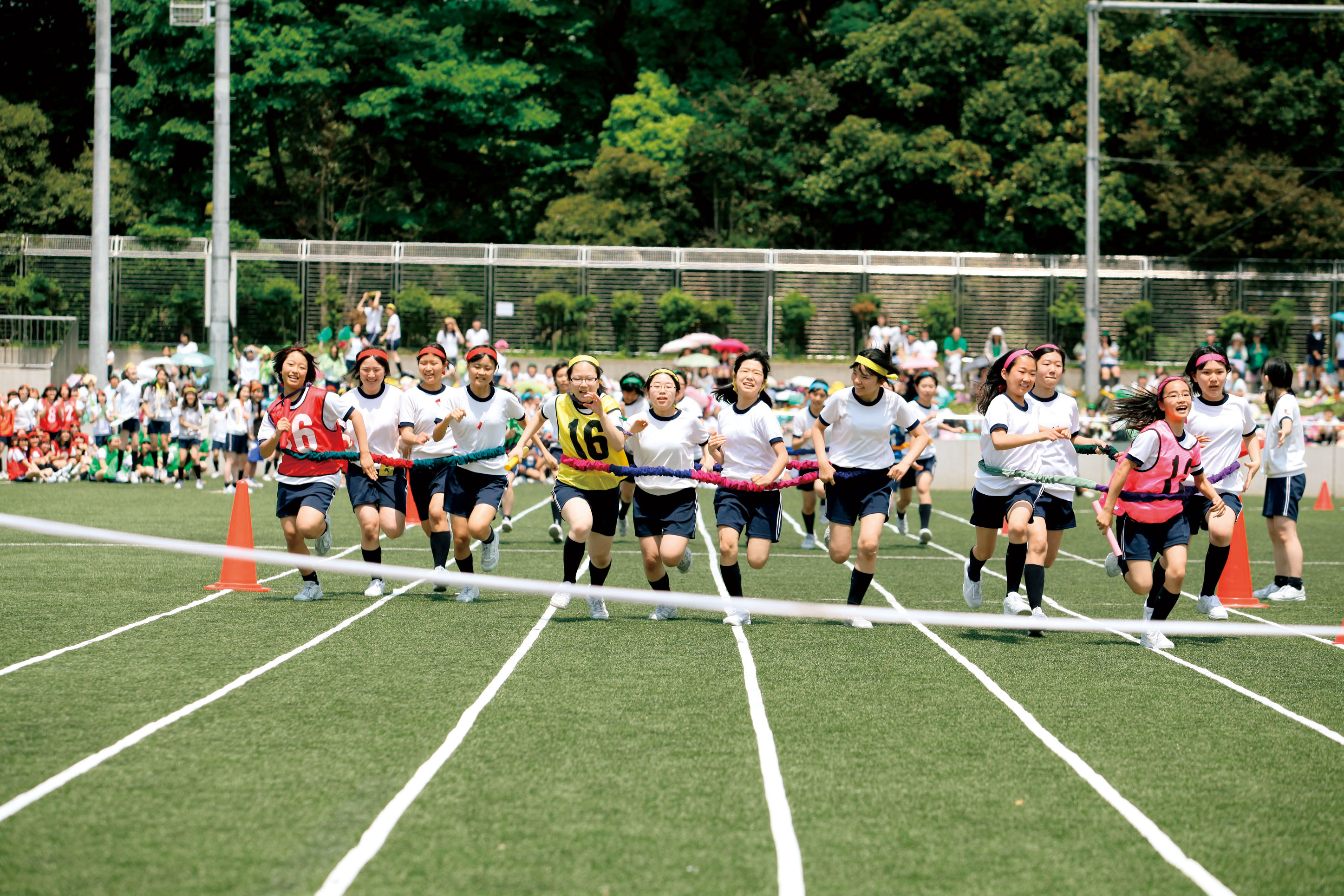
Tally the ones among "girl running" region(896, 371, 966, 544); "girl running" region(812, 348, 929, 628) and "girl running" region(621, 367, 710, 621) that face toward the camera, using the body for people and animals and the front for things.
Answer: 3

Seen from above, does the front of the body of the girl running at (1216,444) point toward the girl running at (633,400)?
no

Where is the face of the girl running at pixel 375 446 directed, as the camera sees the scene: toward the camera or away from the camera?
toward the camera

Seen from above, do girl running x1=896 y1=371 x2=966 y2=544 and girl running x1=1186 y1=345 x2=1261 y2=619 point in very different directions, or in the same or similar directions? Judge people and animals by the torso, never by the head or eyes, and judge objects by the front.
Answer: same or similar directions

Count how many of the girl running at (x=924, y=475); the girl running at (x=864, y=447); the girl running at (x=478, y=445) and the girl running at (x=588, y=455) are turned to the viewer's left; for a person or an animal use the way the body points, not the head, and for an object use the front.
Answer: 0

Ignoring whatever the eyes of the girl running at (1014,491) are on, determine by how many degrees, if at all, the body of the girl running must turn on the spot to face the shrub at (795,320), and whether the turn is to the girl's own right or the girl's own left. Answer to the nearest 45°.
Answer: approximately 135° to the girl's own left

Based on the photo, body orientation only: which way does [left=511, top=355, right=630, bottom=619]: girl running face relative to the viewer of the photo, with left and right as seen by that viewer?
facing the viewer

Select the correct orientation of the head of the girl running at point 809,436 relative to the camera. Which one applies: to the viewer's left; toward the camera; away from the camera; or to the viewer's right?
toward the camera

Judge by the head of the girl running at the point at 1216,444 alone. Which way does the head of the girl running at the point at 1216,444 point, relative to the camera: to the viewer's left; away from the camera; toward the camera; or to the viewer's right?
toward the camera

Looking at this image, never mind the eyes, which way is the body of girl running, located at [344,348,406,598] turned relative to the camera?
toward the camera

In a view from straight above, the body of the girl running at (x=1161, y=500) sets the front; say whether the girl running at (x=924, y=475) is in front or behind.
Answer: behind

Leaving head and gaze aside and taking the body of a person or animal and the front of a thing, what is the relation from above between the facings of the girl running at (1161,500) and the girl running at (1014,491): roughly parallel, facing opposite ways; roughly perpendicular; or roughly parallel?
roughly parallel

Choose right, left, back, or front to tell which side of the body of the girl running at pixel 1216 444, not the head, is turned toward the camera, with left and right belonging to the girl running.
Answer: front

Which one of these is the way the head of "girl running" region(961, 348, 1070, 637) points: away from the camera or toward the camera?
toward the camera

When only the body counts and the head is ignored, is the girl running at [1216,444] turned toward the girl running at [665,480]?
no
